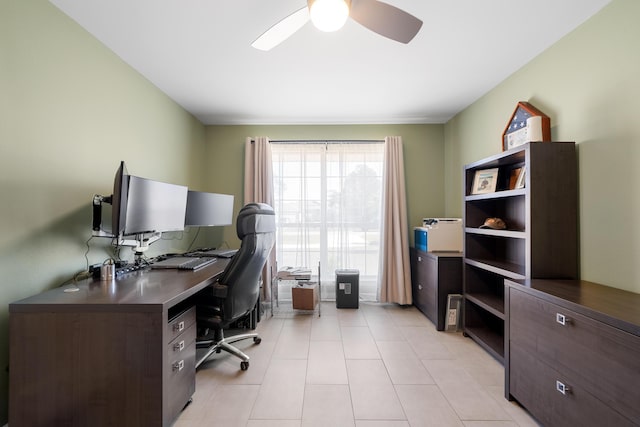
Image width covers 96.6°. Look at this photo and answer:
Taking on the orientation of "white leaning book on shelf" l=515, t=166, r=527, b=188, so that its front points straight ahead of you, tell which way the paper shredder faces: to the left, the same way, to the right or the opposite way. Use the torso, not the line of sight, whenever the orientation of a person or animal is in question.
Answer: to the left

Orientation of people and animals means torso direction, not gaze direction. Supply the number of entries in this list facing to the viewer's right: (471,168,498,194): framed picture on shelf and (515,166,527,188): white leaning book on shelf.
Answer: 0

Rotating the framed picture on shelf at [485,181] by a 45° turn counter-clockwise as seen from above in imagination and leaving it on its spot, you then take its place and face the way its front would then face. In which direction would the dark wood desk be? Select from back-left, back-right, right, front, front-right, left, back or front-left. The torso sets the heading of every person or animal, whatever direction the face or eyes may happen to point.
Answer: front-right

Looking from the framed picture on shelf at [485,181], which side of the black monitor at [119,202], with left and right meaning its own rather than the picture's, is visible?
front

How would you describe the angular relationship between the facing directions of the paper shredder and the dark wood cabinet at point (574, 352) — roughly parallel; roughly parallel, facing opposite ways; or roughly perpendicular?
roughly perpendicular

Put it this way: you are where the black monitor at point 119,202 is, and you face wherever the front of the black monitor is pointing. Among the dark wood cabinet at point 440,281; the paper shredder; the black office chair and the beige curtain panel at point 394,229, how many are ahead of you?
4

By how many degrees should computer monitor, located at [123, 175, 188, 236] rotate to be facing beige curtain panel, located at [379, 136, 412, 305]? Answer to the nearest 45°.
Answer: approximately 45° to its left

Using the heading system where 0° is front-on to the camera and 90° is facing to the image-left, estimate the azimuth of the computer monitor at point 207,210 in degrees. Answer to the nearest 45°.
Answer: approximately 315°

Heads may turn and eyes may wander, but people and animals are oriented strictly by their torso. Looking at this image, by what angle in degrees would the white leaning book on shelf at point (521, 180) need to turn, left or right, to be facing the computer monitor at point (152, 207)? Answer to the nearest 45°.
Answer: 0° — it already faces it

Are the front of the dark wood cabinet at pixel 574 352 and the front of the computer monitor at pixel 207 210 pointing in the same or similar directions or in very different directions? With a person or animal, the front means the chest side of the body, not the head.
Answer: very different directions

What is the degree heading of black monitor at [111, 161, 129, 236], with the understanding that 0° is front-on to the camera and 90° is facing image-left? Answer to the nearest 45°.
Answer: approximately 270°

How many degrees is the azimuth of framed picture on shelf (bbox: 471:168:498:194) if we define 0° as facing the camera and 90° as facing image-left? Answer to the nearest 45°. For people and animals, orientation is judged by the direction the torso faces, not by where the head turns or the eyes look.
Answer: approximately 45°

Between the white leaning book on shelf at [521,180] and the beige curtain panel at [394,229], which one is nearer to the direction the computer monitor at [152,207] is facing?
the white leaning book on shelf

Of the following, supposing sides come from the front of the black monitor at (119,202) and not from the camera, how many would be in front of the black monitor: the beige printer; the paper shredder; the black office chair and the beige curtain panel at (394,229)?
4
